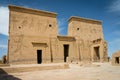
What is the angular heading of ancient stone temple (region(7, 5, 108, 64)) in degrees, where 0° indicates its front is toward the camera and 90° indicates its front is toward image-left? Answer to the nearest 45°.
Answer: approximately 315°
